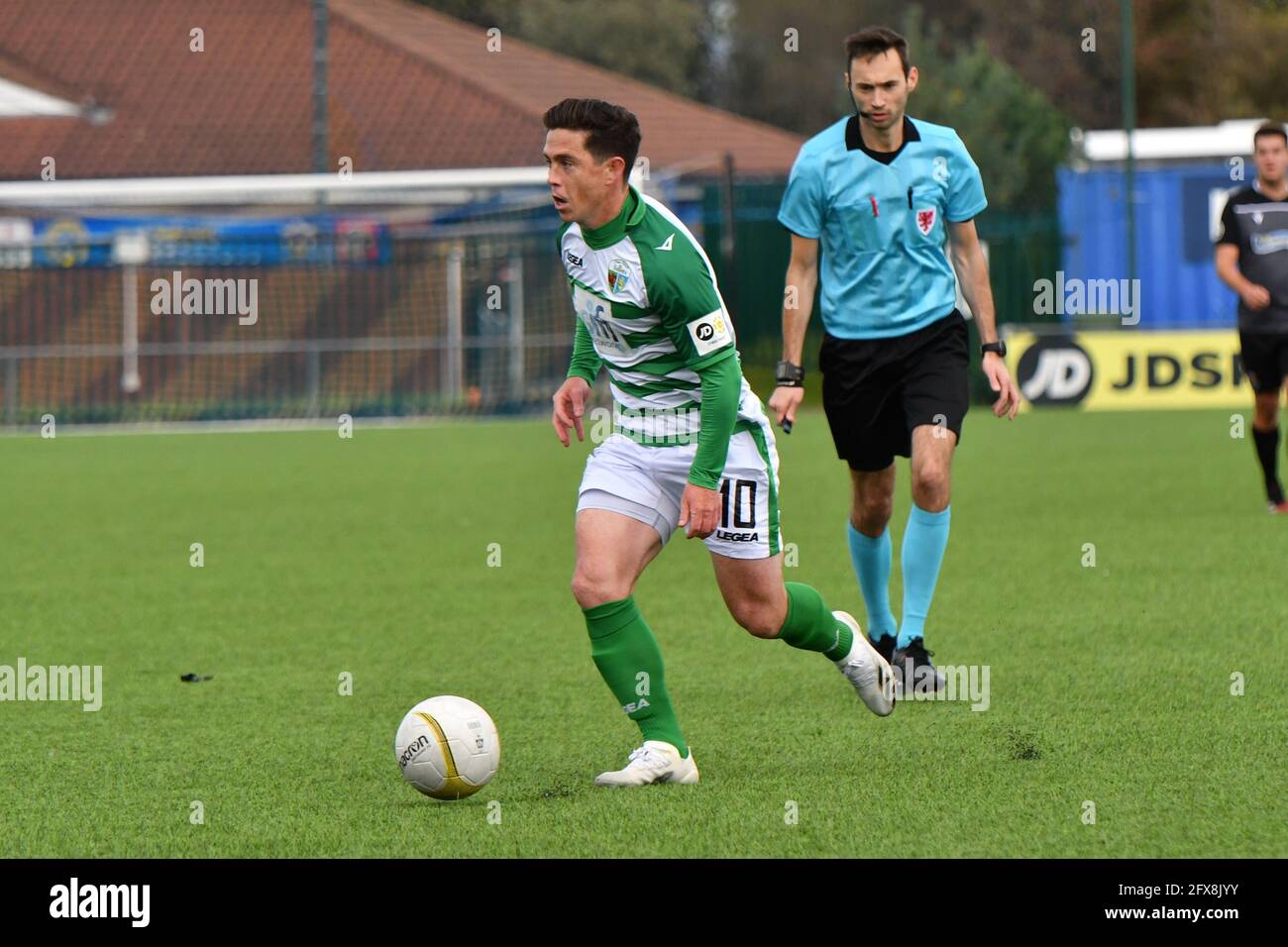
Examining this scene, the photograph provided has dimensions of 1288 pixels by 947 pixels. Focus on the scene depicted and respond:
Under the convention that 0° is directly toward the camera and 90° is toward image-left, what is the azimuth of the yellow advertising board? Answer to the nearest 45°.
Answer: approximately 0°

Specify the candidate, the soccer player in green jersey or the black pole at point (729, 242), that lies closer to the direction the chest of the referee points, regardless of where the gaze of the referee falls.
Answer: the soccer player in green jersey

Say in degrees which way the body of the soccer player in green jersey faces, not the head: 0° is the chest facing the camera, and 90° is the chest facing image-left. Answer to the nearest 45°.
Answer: approximately 45°

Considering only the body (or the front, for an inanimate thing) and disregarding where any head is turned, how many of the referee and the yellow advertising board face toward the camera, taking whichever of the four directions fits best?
2

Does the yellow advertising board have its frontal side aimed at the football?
yes

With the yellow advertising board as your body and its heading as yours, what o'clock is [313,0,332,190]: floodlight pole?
The floodlight pole is roughly at 3 o'clock from the yellow advertising board.

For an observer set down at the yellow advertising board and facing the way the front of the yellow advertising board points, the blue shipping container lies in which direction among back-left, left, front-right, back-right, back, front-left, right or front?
back

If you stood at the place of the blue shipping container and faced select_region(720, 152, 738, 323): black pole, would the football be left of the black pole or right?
left

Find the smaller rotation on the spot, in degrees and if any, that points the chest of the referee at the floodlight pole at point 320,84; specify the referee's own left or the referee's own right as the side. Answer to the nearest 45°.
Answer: approximately 180°

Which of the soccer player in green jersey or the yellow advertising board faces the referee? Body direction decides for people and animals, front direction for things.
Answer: the yellow advertising board
